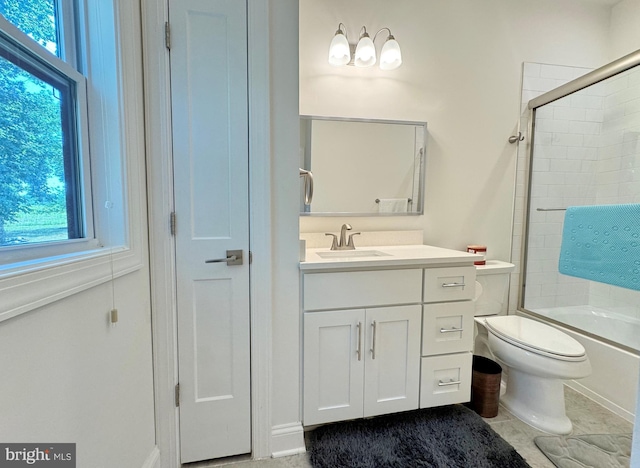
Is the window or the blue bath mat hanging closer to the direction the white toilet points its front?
the blue bath mat hanging

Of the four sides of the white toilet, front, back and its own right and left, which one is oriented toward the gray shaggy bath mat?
right

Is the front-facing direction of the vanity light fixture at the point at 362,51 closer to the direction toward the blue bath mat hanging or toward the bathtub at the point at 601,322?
the blue bath mat hanging

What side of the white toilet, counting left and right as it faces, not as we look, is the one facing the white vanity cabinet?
right

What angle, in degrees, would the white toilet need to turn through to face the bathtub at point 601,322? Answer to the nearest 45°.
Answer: approximately 135° to its left

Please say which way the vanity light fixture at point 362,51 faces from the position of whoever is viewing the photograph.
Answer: facing the viewer and to the right of the viewer

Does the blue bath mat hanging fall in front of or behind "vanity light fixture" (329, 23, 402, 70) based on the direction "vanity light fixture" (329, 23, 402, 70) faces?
in front

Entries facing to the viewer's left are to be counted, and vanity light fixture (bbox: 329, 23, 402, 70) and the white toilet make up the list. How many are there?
0
